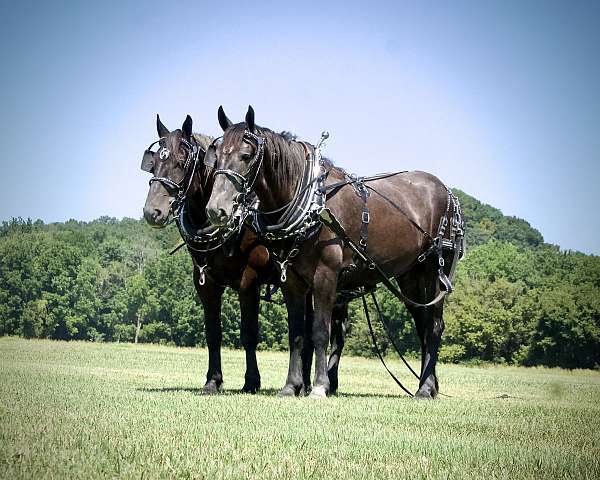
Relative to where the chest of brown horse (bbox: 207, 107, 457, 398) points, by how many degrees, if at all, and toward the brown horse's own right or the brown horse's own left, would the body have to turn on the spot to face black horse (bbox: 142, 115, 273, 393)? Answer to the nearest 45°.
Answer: approximately 45° to the brown horse's own right

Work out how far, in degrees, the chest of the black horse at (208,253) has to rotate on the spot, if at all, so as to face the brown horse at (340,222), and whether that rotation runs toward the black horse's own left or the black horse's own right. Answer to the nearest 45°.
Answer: approximately 90° to the black horse's own left

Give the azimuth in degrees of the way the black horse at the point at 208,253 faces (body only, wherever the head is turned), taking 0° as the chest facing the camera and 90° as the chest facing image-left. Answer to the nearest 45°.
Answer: approximately 45°

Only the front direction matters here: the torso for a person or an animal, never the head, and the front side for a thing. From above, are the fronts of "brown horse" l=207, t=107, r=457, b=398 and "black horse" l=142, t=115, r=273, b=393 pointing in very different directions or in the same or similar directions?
same or similar directions

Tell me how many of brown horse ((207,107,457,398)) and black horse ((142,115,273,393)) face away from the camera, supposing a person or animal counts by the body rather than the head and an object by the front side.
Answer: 0

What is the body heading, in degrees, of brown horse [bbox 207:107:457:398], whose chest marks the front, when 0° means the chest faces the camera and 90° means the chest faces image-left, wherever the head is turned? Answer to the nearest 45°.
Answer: approximately 45°
